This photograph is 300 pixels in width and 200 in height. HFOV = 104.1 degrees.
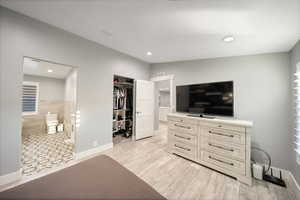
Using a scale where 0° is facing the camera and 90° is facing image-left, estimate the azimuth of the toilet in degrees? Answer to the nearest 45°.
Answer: approximately 0°

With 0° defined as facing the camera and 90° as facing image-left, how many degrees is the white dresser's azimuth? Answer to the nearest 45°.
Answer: approximately 45°

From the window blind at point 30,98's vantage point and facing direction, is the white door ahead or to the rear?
ahead

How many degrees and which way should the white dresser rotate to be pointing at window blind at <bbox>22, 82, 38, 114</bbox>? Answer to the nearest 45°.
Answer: approximately 45° to its right

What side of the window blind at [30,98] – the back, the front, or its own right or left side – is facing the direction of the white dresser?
front

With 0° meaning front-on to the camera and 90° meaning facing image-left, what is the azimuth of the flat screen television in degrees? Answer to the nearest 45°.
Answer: approximately 45°

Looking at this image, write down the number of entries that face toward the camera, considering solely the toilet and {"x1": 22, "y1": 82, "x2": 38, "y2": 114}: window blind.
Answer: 2

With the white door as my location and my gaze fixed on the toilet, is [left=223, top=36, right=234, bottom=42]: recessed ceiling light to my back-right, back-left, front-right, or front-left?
back-left

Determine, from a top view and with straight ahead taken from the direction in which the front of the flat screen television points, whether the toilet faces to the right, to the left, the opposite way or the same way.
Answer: to the left
